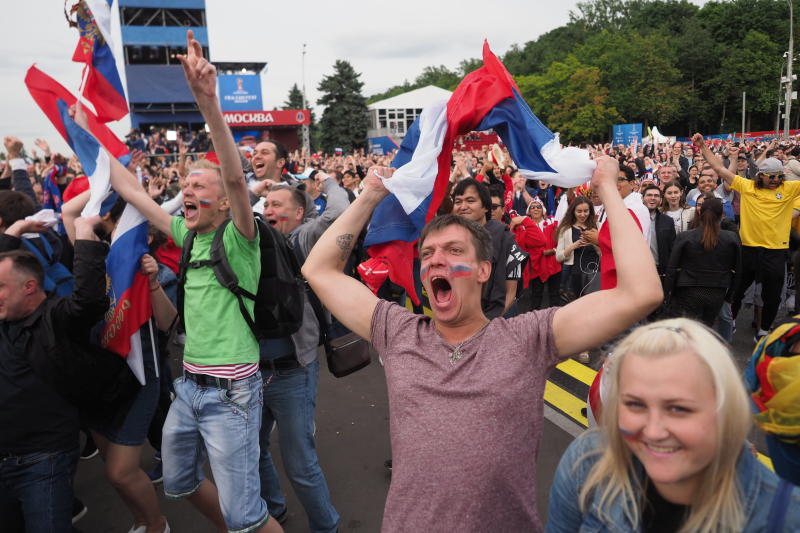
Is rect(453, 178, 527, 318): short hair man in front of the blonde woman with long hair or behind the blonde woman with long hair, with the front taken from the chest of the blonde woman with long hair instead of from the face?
behind

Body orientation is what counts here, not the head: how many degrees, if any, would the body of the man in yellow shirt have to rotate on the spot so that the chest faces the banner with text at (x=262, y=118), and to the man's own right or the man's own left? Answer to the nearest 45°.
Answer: approximately 135° to the man's own right

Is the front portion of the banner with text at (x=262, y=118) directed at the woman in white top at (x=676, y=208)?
yes

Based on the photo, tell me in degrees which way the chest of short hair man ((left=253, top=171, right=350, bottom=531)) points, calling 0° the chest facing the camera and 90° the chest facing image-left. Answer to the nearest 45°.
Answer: approximately 45°

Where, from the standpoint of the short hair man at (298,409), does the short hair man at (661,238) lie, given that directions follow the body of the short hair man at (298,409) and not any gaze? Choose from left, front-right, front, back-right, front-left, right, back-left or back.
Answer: back

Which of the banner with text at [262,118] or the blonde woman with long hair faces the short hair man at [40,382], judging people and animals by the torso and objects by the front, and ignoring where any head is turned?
the banner with text

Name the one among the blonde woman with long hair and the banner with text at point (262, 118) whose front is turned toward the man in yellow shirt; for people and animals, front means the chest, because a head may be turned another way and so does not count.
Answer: the banner with text

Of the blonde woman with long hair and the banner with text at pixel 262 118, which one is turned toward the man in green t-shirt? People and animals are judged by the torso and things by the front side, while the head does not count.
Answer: the banner with text
